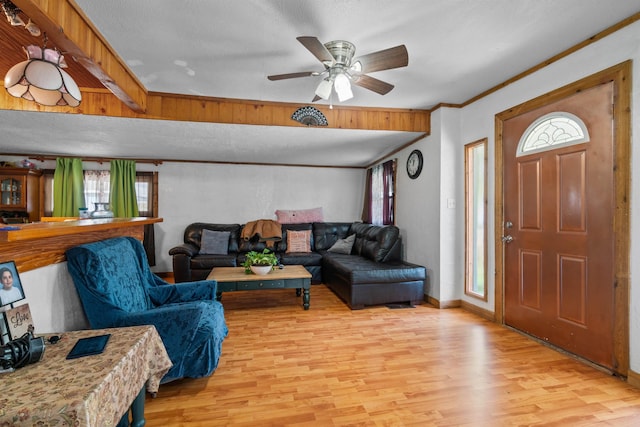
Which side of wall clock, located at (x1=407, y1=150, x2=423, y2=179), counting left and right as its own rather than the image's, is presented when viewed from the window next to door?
left

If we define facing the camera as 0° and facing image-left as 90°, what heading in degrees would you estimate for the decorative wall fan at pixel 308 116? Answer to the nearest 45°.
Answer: approximately 0°

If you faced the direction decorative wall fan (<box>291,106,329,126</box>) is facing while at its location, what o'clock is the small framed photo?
The small framed photo is roughly at 1 o'clock from the decorative wall fan.

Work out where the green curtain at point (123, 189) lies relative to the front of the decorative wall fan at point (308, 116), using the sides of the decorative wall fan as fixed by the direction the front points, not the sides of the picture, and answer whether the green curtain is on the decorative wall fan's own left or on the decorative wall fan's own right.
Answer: on the decorative wall fan's own right

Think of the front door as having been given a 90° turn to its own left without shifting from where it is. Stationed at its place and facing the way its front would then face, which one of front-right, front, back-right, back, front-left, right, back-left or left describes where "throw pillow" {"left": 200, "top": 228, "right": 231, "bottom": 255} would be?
back-right

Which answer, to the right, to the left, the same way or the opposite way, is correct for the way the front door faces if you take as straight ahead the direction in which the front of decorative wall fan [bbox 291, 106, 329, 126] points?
to the right

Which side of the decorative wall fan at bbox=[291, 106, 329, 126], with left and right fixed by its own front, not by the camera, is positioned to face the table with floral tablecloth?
front

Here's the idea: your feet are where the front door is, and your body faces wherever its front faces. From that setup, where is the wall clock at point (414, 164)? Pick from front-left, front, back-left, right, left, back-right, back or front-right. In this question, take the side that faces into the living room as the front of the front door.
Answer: right

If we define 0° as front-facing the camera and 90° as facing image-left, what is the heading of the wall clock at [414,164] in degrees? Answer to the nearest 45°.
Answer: approximately 45°

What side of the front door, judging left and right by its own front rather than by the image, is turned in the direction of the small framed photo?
front

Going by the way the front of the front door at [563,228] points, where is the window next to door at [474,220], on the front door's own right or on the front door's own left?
on the front door's own right

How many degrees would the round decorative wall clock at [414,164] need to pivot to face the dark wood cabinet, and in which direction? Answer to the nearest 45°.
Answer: approximately 45° to its right
